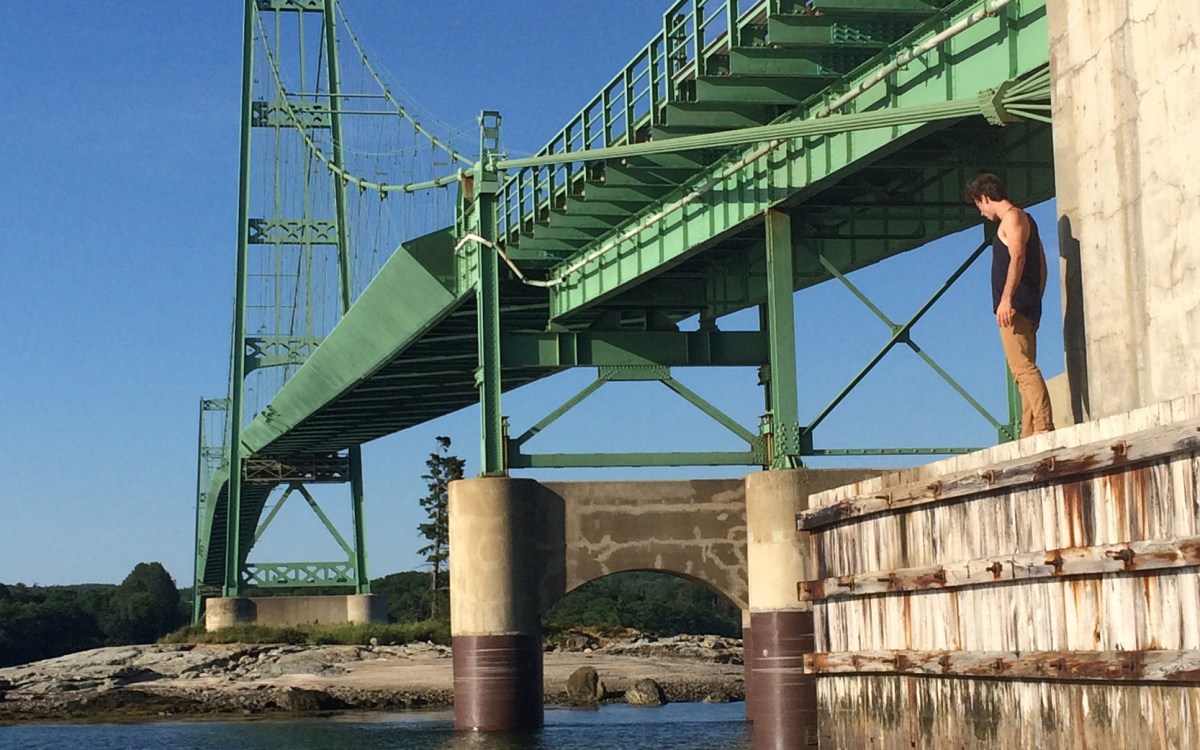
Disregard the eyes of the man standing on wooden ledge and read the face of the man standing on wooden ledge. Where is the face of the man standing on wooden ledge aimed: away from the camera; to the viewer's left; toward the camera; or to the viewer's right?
to the viewer's left

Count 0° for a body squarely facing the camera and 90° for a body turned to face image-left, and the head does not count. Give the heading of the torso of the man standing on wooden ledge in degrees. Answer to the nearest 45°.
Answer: approximately 90°
